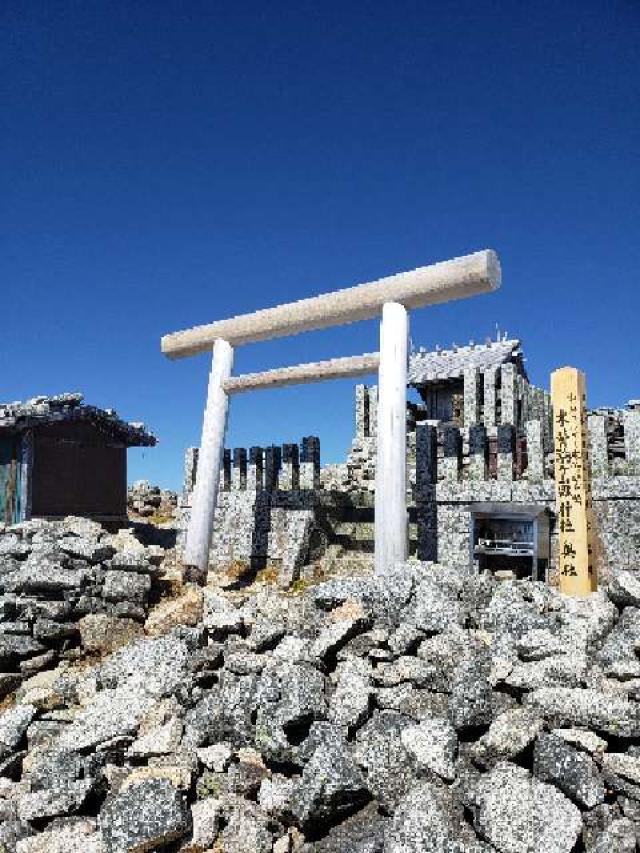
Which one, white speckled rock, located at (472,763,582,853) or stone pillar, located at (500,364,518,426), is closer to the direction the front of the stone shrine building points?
the white speckled rock

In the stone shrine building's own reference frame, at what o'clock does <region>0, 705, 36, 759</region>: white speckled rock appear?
The white speckled rock is roughly at 12 o'clock from the stone shrine building.

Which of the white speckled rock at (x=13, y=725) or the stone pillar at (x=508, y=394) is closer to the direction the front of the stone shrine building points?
the white speckled rock

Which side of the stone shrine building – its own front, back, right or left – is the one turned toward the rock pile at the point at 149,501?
right

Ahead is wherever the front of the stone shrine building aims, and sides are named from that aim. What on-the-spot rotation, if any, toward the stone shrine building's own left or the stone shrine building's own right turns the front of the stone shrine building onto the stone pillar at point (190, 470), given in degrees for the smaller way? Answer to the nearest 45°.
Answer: approximately 90° to the stone shrine building's own right

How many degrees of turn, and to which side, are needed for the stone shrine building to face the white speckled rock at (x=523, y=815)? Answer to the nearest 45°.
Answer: approximately 45° to its left

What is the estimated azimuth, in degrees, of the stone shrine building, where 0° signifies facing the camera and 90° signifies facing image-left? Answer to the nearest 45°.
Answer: approximately 45°
